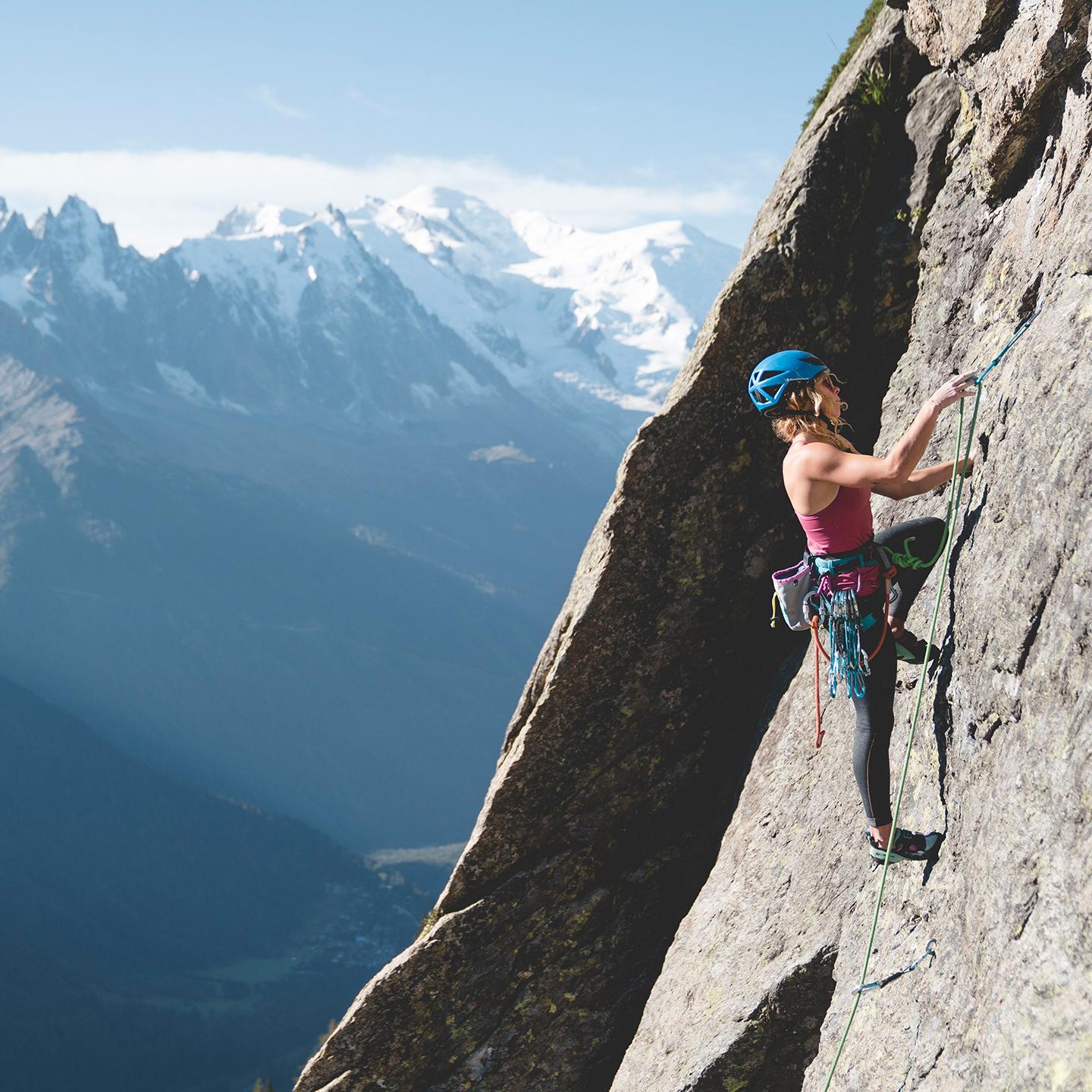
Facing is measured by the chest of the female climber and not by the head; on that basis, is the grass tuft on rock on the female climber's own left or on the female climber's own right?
on the female climber's own left

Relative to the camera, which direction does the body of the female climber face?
to the viewer's right

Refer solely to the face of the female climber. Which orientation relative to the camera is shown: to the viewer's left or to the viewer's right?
to the viewer's right
